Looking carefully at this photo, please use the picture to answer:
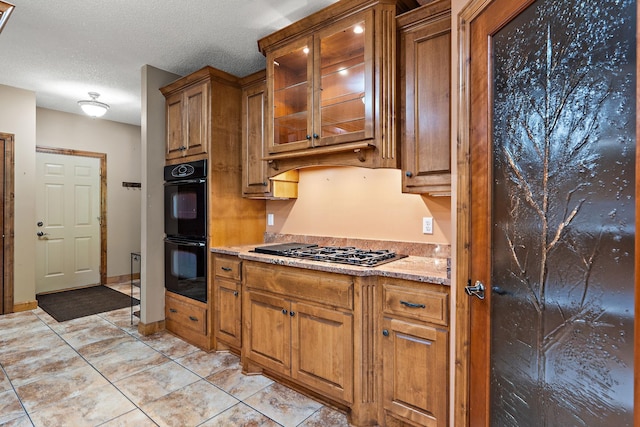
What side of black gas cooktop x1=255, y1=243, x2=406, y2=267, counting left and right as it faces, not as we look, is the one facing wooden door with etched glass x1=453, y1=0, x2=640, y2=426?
left

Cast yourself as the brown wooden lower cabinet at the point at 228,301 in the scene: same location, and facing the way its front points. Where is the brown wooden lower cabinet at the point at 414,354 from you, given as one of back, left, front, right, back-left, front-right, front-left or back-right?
left

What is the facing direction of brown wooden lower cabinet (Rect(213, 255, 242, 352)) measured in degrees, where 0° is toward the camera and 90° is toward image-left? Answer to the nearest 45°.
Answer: approximately 45°

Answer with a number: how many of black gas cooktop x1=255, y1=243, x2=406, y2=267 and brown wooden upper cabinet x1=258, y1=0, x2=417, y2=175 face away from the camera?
0

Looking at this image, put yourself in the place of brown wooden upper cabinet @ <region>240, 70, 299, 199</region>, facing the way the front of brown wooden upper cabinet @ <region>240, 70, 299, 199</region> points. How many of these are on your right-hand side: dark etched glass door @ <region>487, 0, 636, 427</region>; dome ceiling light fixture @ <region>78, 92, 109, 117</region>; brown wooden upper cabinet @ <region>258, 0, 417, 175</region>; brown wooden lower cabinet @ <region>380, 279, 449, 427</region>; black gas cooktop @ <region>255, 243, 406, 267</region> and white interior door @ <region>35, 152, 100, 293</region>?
2

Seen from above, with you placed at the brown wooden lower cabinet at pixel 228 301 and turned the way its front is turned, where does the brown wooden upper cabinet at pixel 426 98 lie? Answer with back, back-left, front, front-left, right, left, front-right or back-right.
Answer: left

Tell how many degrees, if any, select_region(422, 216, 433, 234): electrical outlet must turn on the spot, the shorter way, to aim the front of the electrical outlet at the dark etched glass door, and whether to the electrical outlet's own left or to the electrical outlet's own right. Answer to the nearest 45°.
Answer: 0° — it already faces it

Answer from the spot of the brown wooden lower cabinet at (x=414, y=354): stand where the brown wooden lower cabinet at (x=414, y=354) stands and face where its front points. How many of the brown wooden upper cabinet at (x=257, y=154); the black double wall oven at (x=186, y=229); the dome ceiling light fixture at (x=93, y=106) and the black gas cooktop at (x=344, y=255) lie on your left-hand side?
0

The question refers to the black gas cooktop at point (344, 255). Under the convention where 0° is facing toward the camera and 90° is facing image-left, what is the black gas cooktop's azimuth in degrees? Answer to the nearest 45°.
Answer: approximately 45°

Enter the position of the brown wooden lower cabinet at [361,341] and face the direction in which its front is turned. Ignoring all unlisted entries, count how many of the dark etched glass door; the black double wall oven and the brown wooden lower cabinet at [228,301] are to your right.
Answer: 2

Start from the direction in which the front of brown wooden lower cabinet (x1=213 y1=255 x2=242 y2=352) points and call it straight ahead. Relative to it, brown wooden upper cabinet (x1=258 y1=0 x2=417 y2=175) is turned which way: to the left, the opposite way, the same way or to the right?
the same way

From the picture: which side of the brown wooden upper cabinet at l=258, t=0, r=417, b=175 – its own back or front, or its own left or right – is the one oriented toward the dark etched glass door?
left

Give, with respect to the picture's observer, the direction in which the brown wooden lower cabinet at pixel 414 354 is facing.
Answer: facing the viewer and to the left of the viewer

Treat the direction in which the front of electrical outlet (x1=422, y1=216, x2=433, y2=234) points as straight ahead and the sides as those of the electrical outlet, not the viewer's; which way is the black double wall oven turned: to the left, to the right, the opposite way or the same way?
the same way
